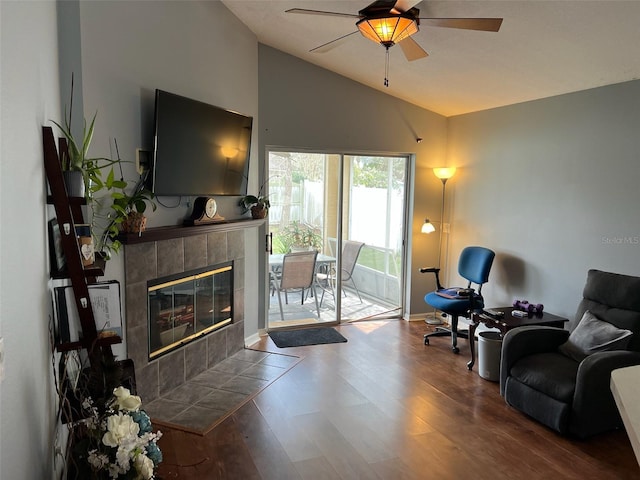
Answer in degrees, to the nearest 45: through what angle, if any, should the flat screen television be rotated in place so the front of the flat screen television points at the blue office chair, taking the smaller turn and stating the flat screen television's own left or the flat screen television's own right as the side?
approximately 45° to the flat screen television's own left

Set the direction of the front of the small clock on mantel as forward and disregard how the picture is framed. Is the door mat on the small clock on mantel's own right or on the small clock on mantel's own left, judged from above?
on the small clock on mantel's own left

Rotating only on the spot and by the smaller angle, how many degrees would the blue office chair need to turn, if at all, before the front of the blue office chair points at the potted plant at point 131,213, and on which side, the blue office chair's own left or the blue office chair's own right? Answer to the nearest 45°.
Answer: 0° — it already faces it

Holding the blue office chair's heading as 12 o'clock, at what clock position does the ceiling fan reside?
The ceiling fan is roughly at 11 o'clock from the blue office chair.

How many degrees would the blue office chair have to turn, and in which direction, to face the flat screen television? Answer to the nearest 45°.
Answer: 0° — it already faces it

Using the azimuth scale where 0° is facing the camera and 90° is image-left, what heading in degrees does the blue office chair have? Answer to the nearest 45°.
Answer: approximately 45°
